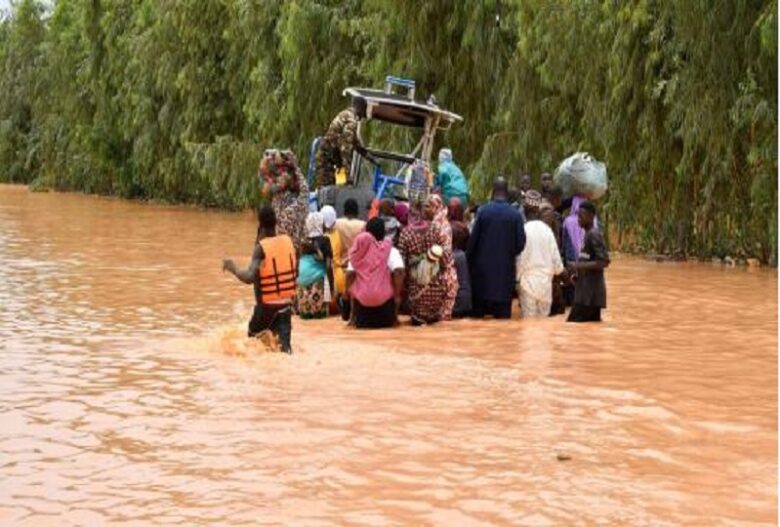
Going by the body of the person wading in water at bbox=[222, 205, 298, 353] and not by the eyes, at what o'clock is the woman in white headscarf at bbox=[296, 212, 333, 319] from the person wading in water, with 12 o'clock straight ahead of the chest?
The woman in white headscarf is roughly at 2 o'clock from the person wading in water.

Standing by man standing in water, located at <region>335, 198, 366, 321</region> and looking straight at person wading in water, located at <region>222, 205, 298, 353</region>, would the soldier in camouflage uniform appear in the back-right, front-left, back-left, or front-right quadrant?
back-right

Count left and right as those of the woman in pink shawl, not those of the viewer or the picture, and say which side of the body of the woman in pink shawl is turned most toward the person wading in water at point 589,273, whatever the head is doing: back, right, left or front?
right

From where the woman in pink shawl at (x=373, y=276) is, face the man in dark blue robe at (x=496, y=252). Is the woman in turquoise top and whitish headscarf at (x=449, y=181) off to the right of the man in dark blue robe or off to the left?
left

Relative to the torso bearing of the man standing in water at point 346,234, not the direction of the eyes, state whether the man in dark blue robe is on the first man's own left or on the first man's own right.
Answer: on the first man's own right

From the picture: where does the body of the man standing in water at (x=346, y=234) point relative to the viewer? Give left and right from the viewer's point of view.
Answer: facing away from the viewer

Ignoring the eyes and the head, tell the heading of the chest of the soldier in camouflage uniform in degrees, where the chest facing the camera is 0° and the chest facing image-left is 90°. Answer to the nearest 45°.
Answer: approximately 270°

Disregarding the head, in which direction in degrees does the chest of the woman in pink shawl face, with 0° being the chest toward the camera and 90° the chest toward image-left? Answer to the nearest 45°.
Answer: approximately 180°

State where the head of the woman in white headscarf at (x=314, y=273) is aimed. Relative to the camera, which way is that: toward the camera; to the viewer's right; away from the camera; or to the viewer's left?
away from the camera

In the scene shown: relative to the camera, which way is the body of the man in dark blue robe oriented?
away from the camera

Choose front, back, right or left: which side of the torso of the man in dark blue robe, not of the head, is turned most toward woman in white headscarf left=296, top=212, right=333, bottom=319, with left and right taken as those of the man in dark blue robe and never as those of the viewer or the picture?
left

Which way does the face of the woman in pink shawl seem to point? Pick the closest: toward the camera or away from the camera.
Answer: away from the camera
